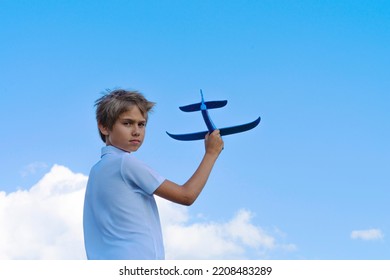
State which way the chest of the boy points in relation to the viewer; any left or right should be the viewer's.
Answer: facing away from the viewer and to the right of the viewer
